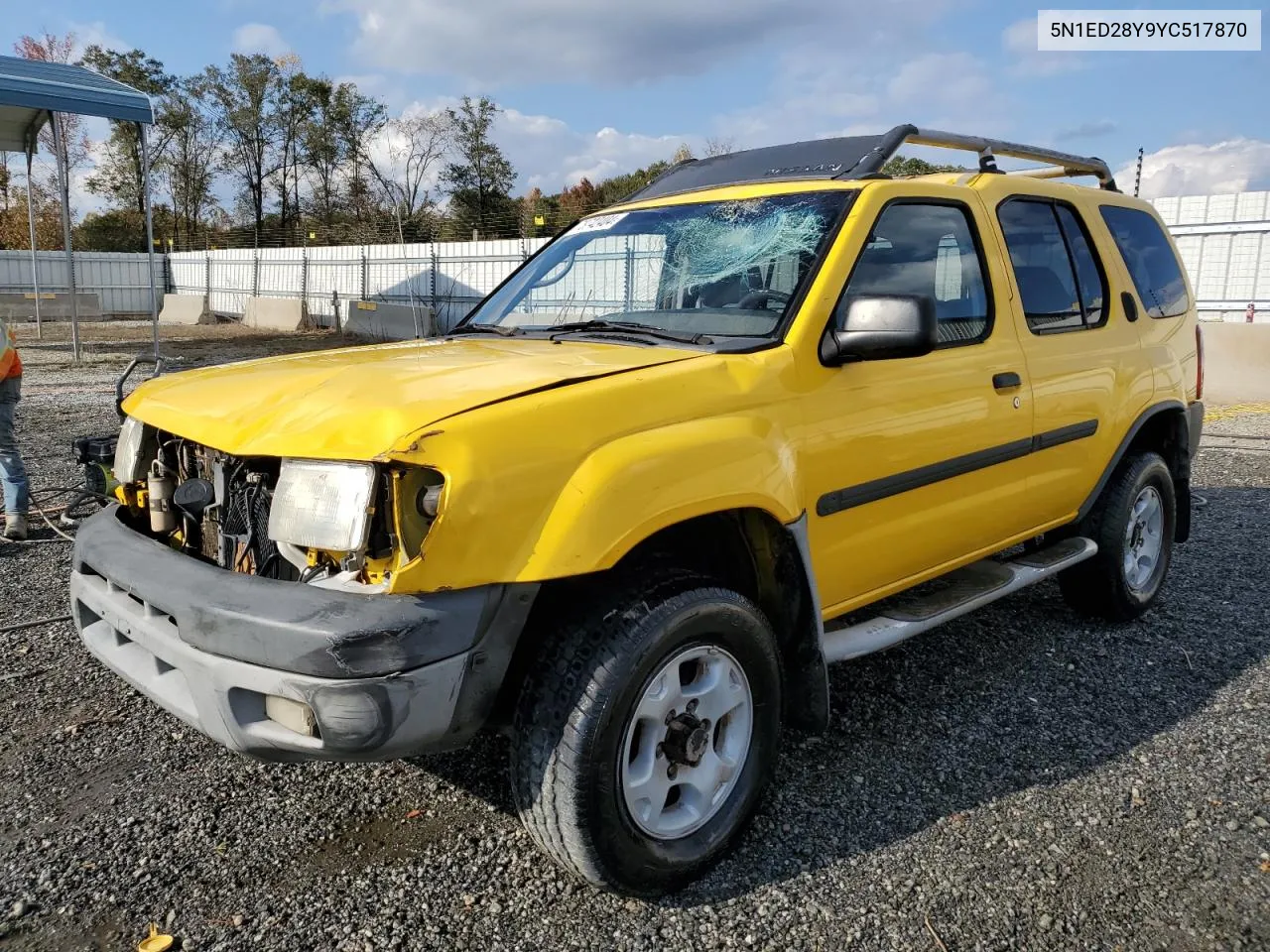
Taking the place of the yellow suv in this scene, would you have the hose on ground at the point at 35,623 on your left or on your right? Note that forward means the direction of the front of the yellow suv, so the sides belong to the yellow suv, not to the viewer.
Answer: on your right

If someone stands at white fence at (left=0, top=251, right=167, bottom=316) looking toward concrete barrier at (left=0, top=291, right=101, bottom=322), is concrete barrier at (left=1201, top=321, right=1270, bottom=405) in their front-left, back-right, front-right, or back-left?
front-left

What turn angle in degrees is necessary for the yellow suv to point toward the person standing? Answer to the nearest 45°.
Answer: approximately 90° to its right

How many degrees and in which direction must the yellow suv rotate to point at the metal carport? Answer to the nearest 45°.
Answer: approximately 90° to its right

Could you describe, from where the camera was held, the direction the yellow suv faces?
facing the viewer and to the left of the viewer

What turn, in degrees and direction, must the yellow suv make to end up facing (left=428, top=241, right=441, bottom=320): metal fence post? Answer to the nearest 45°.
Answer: approximately 135° to its right

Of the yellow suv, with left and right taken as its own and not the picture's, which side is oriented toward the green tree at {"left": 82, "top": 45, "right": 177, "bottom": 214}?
right

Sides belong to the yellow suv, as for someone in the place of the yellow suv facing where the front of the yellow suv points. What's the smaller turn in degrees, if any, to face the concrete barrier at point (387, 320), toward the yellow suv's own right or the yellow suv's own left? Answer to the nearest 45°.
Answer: approximately 135° to the yellow suv's own right

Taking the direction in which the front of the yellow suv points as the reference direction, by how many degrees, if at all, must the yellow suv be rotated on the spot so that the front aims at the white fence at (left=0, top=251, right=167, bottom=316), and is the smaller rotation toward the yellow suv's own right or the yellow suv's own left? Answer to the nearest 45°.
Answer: approximately 90° to the yellow suv's own right

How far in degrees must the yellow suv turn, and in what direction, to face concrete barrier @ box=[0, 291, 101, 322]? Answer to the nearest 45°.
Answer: approximately 90° to its right

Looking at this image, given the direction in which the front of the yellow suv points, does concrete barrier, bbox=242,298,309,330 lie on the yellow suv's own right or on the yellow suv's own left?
on the yellow suv's own right

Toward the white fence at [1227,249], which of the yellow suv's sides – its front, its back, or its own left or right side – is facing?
back
